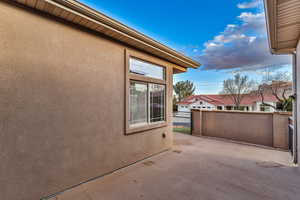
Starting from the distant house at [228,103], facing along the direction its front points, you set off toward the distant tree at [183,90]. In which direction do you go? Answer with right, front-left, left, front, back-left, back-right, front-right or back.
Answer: back-right

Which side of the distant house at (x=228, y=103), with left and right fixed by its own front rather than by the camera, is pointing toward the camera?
front

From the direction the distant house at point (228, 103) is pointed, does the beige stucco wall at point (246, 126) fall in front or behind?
in front

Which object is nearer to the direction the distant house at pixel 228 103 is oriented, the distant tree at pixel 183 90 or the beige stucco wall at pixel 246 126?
the beige stucco wall
